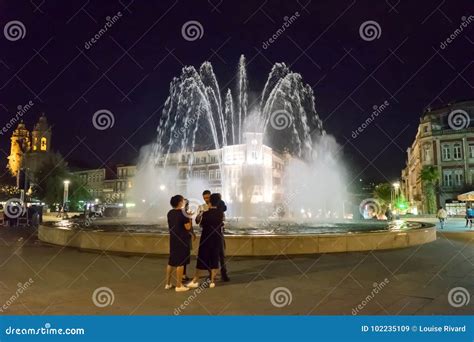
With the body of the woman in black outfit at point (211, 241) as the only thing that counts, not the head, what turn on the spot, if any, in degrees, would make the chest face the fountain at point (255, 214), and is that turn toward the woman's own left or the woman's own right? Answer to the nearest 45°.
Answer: approximately 45° to the woman's own right

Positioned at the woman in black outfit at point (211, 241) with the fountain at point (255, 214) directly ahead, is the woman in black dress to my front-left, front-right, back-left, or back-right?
back-left

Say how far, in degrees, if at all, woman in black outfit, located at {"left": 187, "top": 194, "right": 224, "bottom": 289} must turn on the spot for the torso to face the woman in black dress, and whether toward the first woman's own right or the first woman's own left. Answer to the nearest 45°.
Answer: approximately 90° to the first woman's own left

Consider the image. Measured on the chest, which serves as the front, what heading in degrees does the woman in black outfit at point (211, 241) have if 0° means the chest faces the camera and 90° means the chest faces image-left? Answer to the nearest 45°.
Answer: approximately 135°
